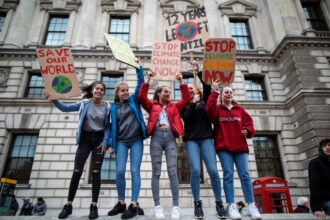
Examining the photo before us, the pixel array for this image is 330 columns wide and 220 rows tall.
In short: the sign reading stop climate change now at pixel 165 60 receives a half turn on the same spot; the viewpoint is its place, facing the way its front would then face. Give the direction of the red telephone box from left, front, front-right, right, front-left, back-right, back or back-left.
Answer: front-right

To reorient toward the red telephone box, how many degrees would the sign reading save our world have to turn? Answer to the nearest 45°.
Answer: approximately 90° to its left

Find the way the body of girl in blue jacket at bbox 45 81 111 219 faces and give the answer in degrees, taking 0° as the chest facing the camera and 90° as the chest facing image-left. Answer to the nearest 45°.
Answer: approximately 0°

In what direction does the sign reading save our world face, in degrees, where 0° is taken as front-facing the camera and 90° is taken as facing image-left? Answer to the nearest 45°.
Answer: approximately 0°

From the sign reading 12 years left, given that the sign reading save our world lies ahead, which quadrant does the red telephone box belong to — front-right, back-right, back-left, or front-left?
back-right
